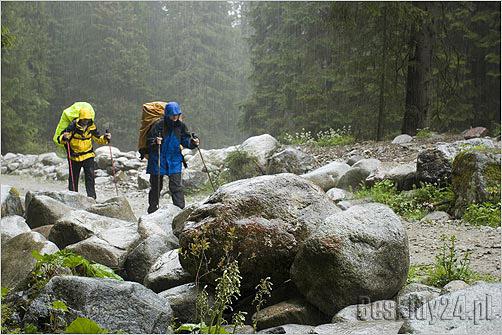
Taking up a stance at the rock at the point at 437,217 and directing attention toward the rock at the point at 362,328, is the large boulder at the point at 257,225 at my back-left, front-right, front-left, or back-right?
front-right

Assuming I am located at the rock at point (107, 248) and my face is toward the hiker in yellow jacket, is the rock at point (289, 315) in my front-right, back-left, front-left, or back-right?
back-right

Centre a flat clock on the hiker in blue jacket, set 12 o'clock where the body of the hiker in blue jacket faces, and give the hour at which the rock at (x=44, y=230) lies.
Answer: The rock is roughly at 3 o'clock from the hiker in blue jacket.

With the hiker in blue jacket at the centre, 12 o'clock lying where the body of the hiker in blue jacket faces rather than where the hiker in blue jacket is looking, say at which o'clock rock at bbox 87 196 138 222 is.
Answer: The rock is roughly at 4 o'clock from the hiker in blue jacket.

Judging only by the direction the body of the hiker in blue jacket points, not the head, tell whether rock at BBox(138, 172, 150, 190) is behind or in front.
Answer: behind

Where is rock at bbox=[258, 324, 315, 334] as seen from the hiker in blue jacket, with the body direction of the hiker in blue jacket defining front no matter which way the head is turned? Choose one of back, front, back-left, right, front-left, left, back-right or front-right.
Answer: front-right

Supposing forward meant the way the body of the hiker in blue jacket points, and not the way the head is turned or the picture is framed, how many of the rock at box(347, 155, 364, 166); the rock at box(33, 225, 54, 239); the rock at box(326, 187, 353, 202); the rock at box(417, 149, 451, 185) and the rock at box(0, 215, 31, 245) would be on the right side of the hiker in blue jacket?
2

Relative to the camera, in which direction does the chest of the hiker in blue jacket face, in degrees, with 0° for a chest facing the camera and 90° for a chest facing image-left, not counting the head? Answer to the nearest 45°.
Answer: approximately 315°

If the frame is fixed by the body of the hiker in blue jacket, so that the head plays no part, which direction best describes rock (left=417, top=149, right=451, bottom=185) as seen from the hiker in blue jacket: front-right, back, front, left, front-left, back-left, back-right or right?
front-left

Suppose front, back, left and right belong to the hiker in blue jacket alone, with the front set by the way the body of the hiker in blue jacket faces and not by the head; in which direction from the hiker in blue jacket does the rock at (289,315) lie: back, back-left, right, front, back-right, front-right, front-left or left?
front-right
